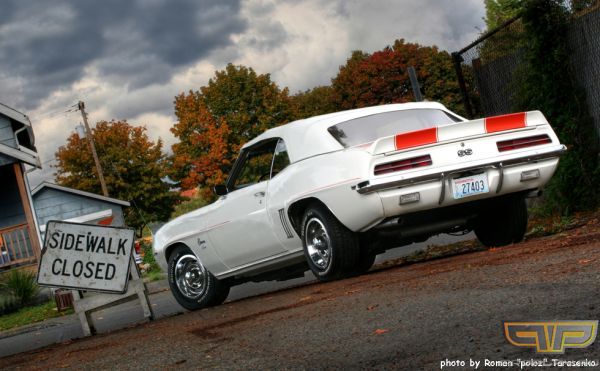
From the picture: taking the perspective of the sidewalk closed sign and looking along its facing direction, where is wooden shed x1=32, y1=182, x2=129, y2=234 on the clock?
The wooden shed is roughly at 6 o'clock from the sidewalk closed sign.

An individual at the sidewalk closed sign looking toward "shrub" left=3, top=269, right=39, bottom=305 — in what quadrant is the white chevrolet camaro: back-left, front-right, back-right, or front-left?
back-right

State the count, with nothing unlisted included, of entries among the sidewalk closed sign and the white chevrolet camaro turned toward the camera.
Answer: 1

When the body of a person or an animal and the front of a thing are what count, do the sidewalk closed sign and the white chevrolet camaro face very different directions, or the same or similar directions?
very different directions

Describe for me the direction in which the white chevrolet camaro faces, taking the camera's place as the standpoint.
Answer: facing away from the viewer and to the left of the viewer

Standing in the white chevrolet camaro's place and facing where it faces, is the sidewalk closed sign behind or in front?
in front

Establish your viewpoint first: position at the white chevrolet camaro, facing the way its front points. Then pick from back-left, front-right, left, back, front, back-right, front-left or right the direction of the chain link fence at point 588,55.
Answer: right

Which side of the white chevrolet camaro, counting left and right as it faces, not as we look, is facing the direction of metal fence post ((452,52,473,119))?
right

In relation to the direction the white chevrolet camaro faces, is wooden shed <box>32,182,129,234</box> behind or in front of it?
in front
